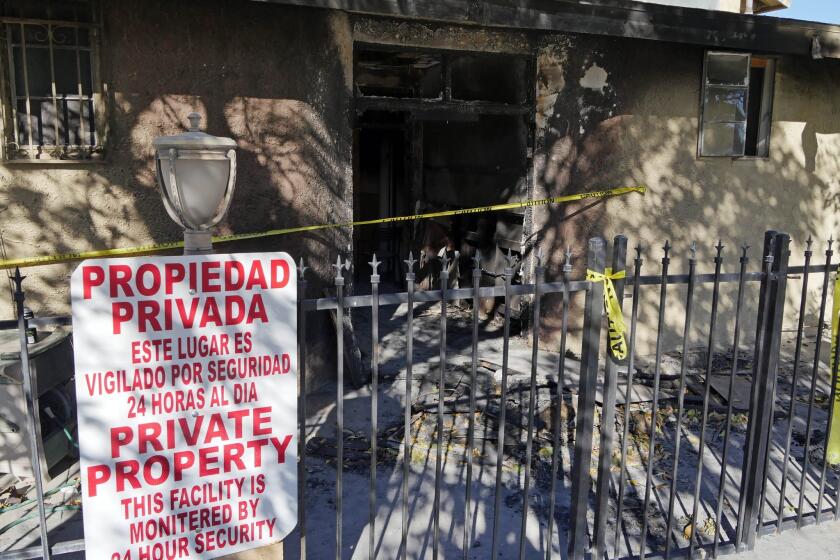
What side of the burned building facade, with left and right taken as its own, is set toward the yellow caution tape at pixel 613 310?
front

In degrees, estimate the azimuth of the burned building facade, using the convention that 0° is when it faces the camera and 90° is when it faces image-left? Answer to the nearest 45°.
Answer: approximately 0°

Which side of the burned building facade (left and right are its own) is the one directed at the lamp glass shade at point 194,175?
front

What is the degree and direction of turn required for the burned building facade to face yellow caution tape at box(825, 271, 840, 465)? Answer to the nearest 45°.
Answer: approximately 45° to its left
